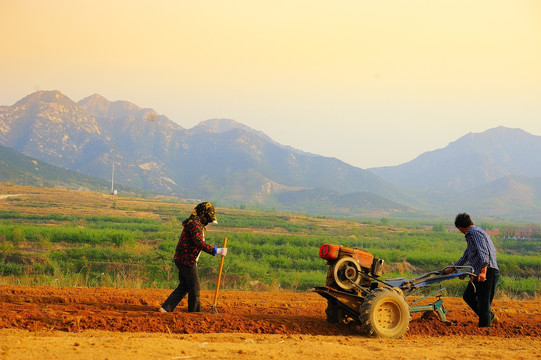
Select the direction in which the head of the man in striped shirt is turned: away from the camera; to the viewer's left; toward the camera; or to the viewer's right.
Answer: to the viewer's left

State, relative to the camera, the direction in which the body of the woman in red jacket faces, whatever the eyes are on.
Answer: to the viewer's right

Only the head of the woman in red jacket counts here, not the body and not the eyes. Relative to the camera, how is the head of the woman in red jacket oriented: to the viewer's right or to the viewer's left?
to the viewer's right

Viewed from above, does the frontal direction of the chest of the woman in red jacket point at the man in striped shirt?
yes

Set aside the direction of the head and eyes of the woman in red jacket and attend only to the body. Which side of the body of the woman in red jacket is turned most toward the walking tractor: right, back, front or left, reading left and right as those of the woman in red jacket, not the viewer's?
front
